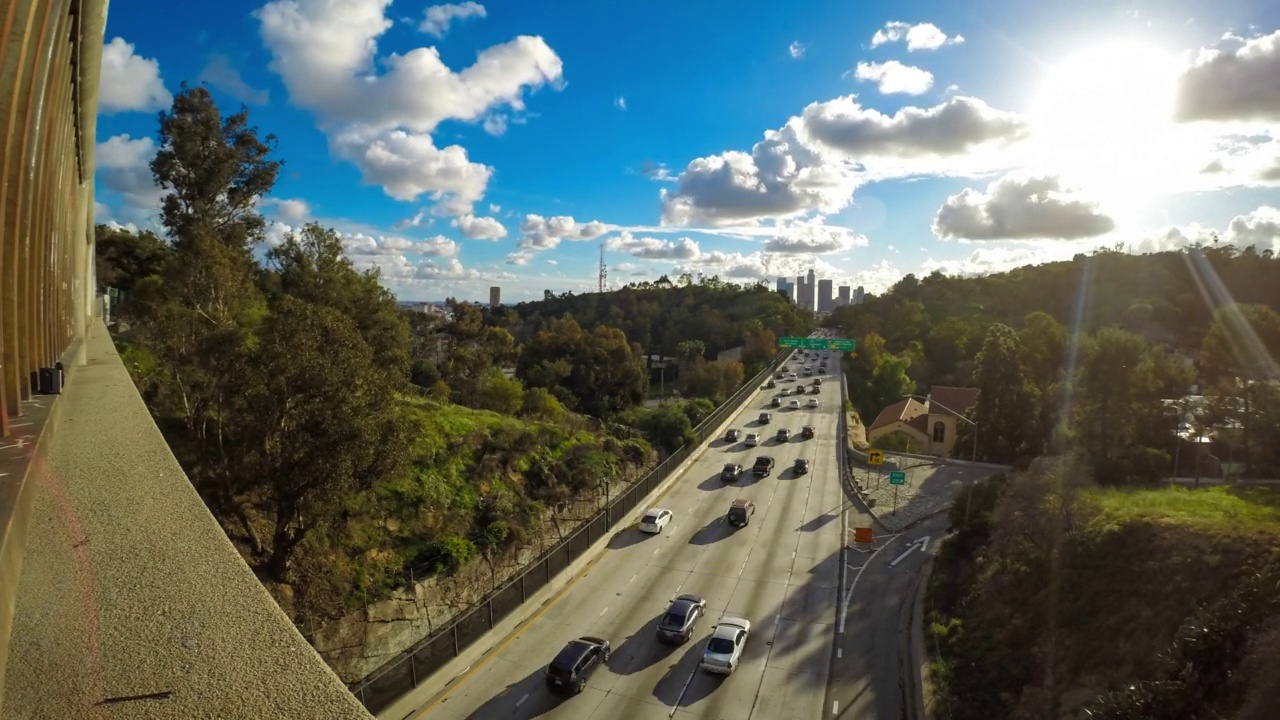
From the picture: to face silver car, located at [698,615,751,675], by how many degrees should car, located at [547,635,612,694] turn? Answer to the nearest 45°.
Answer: approximately 45° to its right

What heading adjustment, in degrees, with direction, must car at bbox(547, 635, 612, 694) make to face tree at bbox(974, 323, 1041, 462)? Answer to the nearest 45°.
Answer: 0° — it already faces it

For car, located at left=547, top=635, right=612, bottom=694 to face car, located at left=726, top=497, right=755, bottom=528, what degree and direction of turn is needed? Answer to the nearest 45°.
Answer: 0° — it already faces it

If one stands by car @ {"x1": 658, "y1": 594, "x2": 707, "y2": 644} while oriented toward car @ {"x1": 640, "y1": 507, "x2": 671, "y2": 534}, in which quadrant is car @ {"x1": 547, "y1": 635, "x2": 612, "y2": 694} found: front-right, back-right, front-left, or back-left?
back-left

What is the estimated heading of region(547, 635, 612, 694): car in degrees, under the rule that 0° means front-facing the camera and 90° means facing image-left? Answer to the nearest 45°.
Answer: approximately 225°

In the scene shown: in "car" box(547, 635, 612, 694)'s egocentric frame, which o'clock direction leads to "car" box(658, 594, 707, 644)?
"car" box(658, 594, 707, 644) is roughly at 12 o'clock from "car" box(547, 635, 612, 694).

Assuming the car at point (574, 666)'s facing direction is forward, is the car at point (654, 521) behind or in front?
in front

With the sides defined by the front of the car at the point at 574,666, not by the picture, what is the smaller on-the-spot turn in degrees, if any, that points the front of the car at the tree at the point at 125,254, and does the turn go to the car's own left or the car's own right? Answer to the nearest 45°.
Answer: approximately 90° to the car's own left
